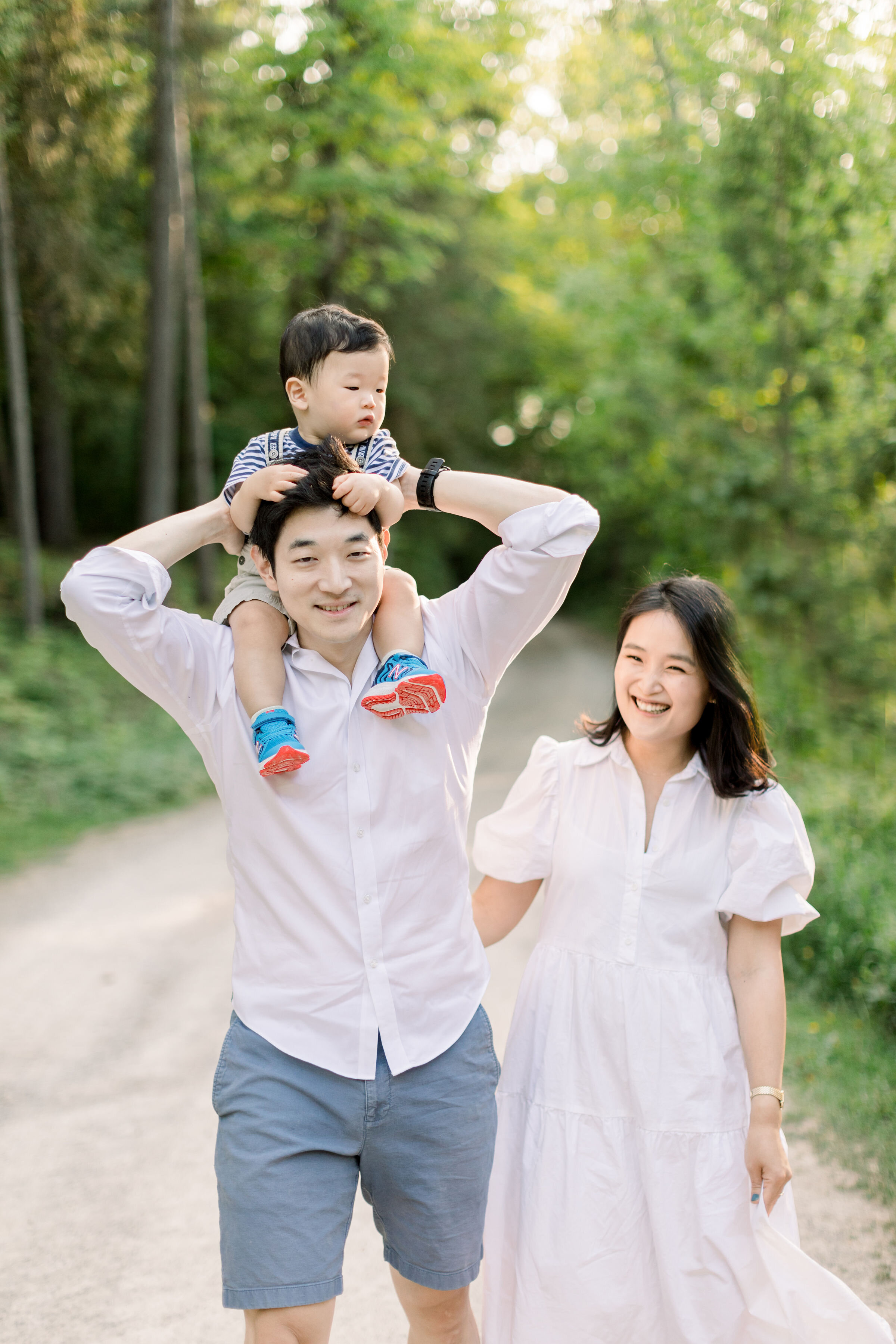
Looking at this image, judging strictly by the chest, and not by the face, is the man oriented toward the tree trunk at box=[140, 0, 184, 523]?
no

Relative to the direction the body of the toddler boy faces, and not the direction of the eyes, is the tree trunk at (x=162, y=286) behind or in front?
behind

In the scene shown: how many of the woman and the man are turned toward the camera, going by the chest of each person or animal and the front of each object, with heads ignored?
2

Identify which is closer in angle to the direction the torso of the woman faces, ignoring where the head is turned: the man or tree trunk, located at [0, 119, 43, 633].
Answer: the man

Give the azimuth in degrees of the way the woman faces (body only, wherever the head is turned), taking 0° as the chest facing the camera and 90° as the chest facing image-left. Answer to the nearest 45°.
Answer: approximately 0°

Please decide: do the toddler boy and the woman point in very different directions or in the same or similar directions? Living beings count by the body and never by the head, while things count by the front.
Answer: same or similar directions

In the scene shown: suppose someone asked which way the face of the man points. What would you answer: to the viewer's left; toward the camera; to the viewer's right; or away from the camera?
toward the camera

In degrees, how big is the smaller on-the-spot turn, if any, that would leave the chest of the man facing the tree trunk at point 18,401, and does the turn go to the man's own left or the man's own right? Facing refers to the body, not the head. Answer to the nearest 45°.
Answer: approximately 180°

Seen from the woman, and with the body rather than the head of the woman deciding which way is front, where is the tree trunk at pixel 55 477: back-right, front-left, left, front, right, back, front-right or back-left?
back-right

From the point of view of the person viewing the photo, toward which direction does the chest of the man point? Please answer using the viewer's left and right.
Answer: facing the viewer

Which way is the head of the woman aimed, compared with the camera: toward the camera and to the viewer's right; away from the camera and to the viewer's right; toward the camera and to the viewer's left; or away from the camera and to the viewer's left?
toward the camera and to the viewer's left

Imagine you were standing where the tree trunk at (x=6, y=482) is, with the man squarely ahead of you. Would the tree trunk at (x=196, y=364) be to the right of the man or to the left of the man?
left

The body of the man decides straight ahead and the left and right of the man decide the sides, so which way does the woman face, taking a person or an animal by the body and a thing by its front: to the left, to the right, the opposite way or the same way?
the same way

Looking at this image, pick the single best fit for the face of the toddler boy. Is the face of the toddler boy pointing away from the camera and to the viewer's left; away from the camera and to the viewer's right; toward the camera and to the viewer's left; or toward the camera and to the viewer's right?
toward the camera and to the viewer's right

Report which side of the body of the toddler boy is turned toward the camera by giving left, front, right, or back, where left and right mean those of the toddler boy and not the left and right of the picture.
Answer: front

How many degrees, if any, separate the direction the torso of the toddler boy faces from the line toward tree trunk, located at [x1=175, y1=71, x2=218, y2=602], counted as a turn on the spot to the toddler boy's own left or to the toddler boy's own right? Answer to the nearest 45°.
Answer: approximately 180°

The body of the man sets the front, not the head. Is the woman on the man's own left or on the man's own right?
on the man's own left

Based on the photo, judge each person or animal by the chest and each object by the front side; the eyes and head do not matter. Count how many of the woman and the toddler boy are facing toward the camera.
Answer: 2

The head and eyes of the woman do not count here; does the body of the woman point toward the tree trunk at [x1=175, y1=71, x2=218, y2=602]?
no
